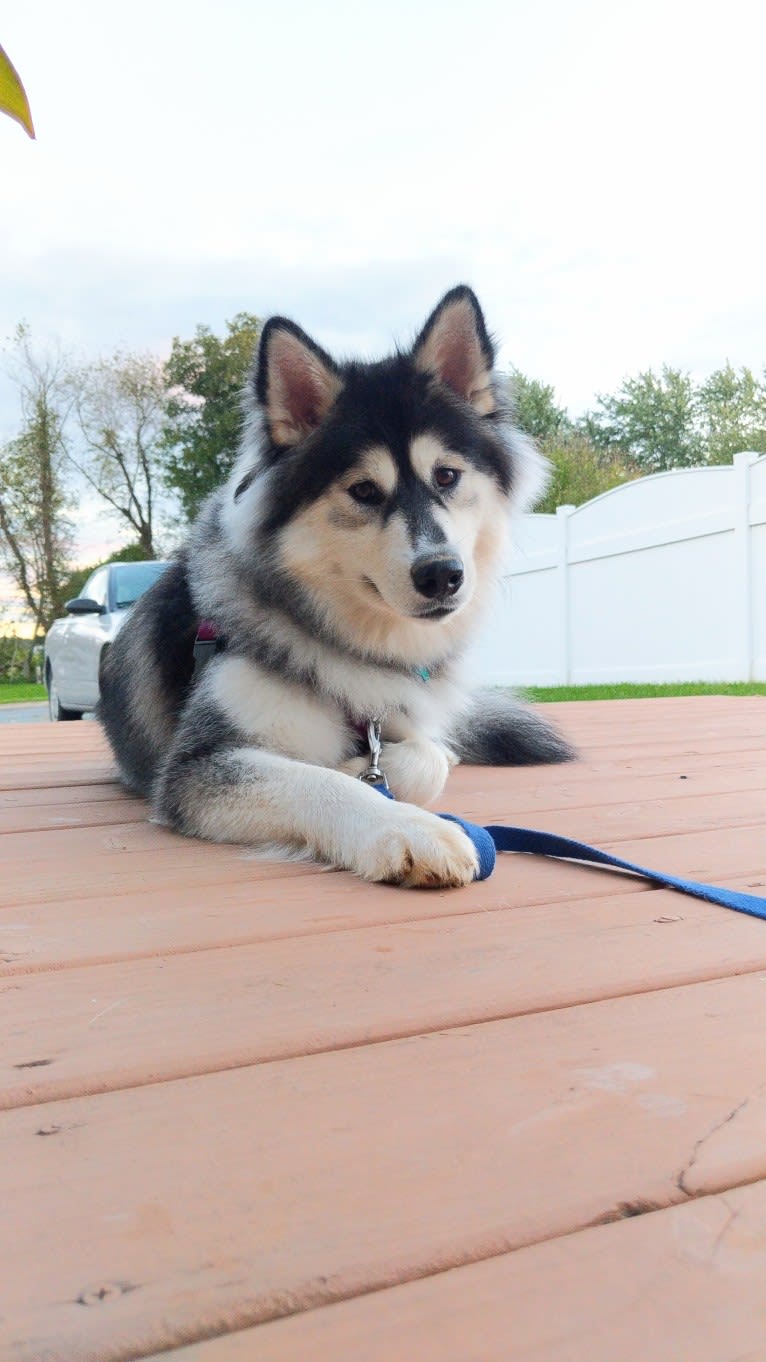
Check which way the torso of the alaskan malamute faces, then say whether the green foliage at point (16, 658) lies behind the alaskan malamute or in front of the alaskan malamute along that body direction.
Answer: behind

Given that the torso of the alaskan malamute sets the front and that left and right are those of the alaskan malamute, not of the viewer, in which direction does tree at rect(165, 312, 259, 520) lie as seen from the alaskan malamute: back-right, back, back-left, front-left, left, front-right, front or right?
back-left

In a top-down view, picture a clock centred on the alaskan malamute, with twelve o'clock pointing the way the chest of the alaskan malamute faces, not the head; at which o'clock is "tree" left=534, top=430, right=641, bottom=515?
The tree is roughly at 8 o'clock from the alaskan malamute.

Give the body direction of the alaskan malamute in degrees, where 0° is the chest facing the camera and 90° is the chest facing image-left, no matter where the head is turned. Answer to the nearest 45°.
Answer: approximately 315°

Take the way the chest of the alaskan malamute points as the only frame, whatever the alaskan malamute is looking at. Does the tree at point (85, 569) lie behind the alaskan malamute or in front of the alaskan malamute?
behind

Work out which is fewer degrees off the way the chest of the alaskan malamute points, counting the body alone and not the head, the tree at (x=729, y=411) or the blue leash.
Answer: the blue leash

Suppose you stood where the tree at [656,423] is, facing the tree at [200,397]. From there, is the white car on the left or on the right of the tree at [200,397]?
left

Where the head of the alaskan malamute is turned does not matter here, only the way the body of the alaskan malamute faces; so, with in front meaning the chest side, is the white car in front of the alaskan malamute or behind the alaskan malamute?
behind
